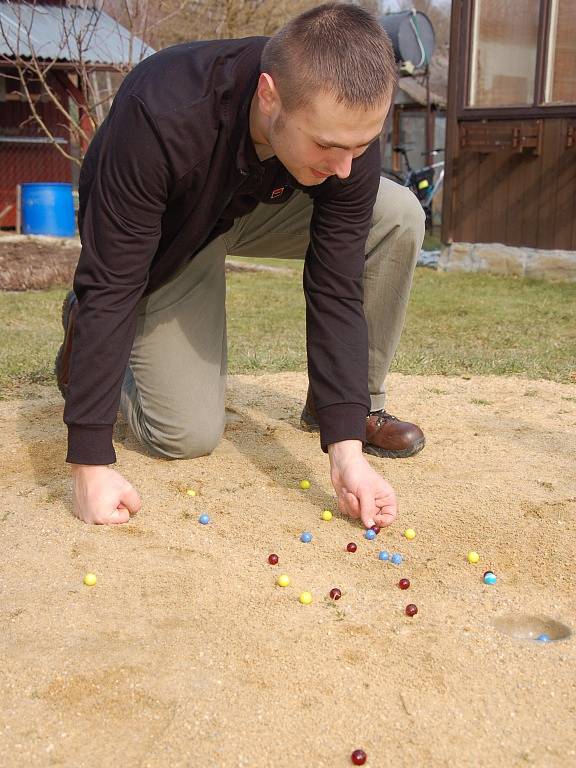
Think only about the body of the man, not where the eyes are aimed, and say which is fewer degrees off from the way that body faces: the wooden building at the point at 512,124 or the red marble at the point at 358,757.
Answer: the red marble

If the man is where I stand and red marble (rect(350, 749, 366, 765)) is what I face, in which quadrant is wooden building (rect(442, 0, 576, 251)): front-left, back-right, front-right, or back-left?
back-left

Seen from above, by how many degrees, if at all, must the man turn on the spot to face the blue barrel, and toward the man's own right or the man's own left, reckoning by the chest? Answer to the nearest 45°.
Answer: approximately 135° to the man's own left

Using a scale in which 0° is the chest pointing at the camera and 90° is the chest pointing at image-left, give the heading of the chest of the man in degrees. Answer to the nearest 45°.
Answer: approximately 315°

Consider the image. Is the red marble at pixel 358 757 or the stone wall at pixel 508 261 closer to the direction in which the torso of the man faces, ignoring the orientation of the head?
the red marble

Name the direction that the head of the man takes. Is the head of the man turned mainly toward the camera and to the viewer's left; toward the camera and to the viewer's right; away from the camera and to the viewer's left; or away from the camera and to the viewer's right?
toward the camera and to the viewer's right

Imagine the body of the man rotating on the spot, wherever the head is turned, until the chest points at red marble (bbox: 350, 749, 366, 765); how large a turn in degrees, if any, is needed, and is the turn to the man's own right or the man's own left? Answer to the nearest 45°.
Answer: approximately 45° to the man's own right
